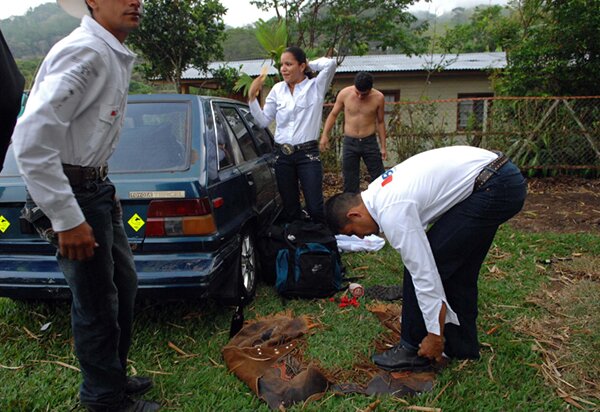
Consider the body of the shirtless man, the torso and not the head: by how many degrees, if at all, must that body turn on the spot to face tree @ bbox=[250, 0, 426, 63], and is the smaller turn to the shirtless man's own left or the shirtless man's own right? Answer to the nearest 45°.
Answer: approximately 180°

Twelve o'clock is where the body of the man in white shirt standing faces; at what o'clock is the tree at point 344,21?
The tree is roughly at 10 o'clock from the man in white shirt standing.

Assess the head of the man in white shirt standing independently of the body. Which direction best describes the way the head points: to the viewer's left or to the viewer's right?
to the viewer's right

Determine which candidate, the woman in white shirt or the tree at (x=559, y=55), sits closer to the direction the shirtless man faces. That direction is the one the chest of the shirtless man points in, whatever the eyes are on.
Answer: the woman in white shirt

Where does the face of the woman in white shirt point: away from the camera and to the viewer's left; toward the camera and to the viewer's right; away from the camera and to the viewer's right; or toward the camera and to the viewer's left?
toward the camera and to the viewer's left

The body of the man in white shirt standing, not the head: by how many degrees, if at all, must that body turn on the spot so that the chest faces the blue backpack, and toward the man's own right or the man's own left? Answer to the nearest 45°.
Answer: approximately 45° to the man's own left

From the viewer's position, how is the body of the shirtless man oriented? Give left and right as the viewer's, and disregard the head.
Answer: facing the viewer

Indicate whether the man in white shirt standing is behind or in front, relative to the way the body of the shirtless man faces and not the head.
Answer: in front

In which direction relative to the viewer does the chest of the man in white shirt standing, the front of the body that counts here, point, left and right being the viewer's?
facing to the right of the viewer

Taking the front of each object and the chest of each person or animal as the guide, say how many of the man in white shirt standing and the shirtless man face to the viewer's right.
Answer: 1

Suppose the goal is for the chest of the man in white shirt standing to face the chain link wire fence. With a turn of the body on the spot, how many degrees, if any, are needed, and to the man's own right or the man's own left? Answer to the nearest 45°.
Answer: approximately 45° to the man's own left

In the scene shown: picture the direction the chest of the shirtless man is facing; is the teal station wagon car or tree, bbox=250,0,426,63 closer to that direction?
the teal station wagon car

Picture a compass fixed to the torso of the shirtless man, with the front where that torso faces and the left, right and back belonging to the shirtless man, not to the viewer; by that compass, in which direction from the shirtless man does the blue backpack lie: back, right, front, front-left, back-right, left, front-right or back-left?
front
